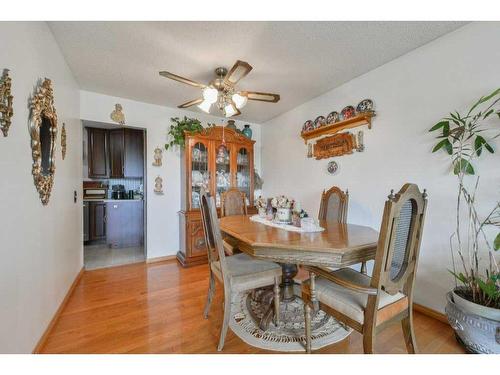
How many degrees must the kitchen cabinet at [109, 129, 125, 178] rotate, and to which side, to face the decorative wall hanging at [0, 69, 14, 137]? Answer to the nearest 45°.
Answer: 0° — it already faces it

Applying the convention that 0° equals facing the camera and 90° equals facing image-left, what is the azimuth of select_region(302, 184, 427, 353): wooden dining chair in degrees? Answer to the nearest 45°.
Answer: approximately 135°

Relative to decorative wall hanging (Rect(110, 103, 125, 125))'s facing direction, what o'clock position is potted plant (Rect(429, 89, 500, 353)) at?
The potted plant is roughly at 11 o'clock from the decorative wall hanging.

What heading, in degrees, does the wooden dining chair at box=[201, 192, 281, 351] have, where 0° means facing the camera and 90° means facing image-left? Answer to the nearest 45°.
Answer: approximately 225°

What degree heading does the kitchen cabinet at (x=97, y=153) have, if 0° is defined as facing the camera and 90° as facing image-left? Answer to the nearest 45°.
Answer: approximately 0°

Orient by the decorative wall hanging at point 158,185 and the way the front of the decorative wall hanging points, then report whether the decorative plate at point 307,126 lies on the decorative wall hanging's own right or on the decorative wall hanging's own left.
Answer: on the decorative wall hanging's own left

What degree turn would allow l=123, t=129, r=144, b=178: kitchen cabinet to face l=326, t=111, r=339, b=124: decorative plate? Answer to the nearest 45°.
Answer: approximately 45° to its left

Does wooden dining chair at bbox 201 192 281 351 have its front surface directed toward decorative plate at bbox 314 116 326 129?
yes

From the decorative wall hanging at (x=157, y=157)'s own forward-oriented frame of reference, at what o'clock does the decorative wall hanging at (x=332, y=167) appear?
the decorative wall hanging at (x=332, y=167) is roughly at 10 o'clock from the decorative wall hanging at (x=157, y=157).

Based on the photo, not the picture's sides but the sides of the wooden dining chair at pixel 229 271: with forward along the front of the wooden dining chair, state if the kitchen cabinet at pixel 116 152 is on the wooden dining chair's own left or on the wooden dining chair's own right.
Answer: on the wooden dining chair's own left

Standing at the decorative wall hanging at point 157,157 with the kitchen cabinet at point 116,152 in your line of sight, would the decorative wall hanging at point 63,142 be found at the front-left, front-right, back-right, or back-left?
back-left

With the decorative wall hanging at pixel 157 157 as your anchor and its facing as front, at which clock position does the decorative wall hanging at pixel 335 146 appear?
the decorative wall hanging at pixel 335 146 is roughly at 10 o'clock from the decorative wall hanging at pixel 157 157.

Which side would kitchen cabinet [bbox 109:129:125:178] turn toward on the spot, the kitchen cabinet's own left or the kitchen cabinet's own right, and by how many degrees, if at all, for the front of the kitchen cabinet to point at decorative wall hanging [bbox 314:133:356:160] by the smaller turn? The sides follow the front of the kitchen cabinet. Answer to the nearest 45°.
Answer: approximately 45° to the kitchen cabinet's own left
